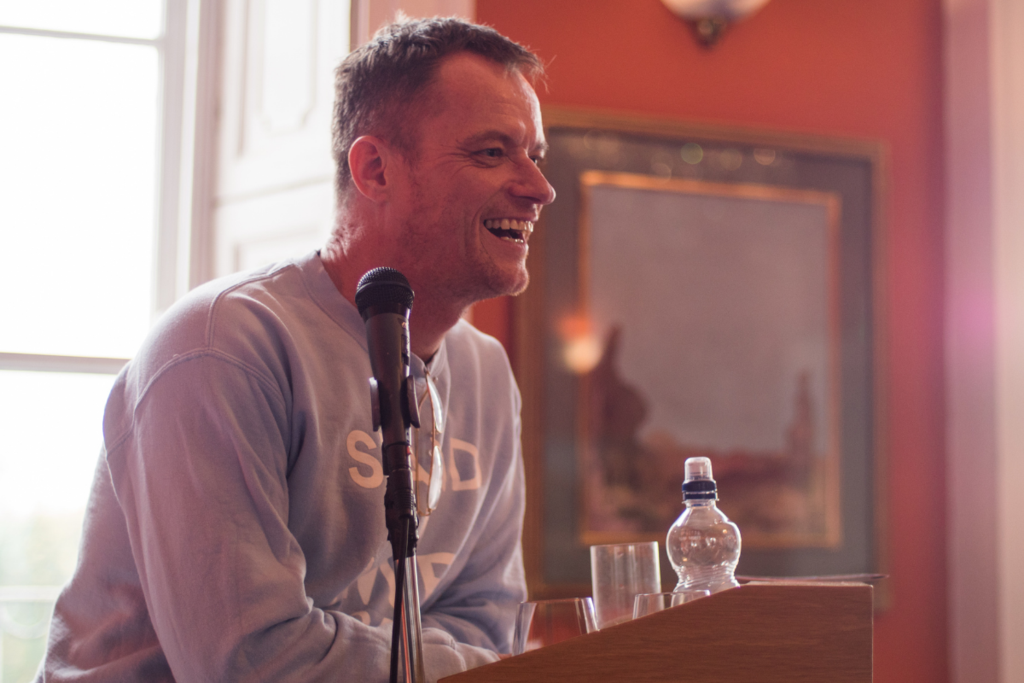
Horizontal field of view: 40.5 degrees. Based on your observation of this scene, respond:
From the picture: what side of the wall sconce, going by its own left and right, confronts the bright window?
right

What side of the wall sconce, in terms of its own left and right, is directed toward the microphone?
front

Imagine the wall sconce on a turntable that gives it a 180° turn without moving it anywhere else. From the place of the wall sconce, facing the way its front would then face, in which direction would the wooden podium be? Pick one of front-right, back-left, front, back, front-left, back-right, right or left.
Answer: back

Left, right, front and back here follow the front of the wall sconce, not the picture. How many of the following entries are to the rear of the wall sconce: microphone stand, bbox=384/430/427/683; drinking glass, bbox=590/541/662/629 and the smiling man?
0

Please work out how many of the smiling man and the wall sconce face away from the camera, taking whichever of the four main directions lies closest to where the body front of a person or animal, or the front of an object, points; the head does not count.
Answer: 0

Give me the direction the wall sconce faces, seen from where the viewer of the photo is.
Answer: facing the viewer

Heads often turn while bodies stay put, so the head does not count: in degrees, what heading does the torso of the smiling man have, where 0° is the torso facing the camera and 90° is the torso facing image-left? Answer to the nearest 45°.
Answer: approximately 315°

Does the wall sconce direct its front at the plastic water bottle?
yes

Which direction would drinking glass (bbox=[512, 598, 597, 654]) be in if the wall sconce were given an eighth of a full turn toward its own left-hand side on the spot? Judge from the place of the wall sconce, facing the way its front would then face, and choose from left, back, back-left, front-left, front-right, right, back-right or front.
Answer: front-right

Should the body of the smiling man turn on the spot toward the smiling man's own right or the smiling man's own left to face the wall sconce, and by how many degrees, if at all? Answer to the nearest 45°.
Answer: approximately 90° to the smiling man's own left

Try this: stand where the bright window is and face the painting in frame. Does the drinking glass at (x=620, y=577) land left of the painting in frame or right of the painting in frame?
right

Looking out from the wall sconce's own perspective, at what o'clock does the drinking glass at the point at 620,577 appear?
The drinking glass is roughly at 12 o'clock from the wall sconce.
